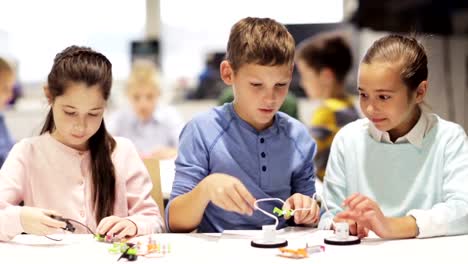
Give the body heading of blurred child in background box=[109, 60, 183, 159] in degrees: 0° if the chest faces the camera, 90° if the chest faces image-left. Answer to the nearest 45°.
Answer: approximately 0°

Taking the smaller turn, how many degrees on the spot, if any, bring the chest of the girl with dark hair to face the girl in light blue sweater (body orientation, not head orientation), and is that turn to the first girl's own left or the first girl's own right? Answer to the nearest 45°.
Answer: approximately 90° to the first girl's own left

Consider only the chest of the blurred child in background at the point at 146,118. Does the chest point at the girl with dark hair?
yes

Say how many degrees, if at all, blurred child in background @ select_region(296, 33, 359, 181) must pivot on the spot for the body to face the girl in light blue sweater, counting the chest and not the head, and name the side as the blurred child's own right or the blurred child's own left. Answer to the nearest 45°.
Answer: approximately 90° to the blurred child's own left

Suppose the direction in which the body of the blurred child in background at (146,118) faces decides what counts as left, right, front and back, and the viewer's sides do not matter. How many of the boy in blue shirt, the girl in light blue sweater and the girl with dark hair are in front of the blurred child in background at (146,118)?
3
